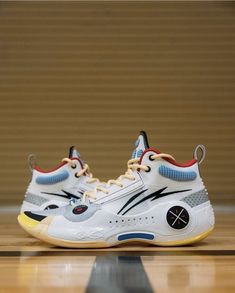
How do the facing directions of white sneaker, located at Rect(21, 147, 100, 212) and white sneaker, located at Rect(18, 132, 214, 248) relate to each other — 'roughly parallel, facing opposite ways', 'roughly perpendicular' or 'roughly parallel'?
roughly parallel, facing opposite ways

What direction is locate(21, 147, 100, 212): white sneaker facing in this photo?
to the viewer's right

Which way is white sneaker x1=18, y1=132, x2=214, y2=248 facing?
to the viewer's left

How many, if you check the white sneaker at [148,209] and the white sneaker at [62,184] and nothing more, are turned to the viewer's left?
1
